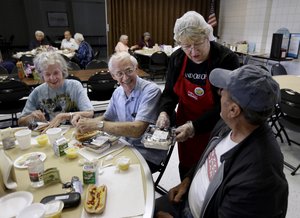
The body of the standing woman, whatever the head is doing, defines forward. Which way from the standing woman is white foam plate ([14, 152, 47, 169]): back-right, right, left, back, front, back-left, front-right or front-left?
front

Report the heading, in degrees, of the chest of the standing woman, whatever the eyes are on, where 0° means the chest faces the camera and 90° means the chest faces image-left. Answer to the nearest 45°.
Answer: approximately 45°

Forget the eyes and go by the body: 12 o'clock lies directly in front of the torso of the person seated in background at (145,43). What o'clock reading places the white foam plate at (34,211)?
The white foam plate is roughly at 12 o'clock from the person seated in background.

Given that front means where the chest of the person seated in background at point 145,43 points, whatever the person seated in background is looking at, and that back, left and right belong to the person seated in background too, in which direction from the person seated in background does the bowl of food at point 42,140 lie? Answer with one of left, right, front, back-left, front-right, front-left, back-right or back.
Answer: front

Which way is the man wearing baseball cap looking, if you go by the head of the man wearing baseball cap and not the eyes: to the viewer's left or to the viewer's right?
to the viewer's left

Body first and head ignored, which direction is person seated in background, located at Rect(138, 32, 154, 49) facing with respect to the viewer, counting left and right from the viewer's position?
facing the viewer

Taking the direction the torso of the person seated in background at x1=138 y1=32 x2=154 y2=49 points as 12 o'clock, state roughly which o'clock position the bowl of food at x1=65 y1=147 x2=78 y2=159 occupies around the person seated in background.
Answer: The bowl of food is roughly at 12 o'clock from the person seated in background.

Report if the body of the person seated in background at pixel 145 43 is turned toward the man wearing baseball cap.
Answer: yes

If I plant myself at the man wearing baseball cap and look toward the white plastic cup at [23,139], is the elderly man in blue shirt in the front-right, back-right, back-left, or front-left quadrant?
front-right
